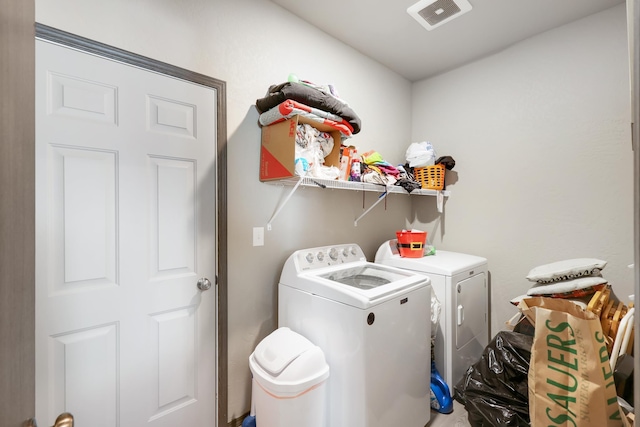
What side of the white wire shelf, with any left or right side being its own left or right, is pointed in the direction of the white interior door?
right

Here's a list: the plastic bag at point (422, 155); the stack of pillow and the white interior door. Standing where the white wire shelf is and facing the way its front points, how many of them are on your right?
1

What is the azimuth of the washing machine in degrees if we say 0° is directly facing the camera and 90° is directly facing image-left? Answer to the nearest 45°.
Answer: approximately 315°

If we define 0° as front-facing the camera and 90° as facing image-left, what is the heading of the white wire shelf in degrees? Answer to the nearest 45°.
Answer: approximately 315°

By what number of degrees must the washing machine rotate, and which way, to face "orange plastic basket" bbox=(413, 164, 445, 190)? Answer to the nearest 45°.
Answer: approximately 90° to its left

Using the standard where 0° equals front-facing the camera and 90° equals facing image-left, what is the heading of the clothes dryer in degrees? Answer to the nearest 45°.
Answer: approximately 315°

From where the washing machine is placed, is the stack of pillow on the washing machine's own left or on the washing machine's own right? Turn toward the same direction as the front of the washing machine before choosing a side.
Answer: on the washing machine's own left
